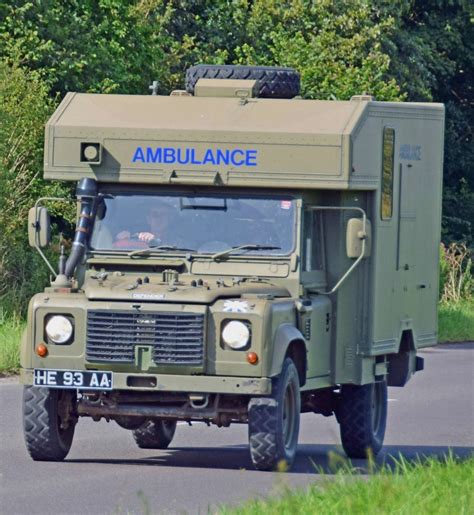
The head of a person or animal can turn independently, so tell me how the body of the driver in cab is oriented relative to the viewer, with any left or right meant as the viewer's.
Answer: facing the viewer and to the left of the viewer

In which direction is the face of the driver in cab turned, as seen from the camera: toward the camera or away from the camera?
toward the camera
